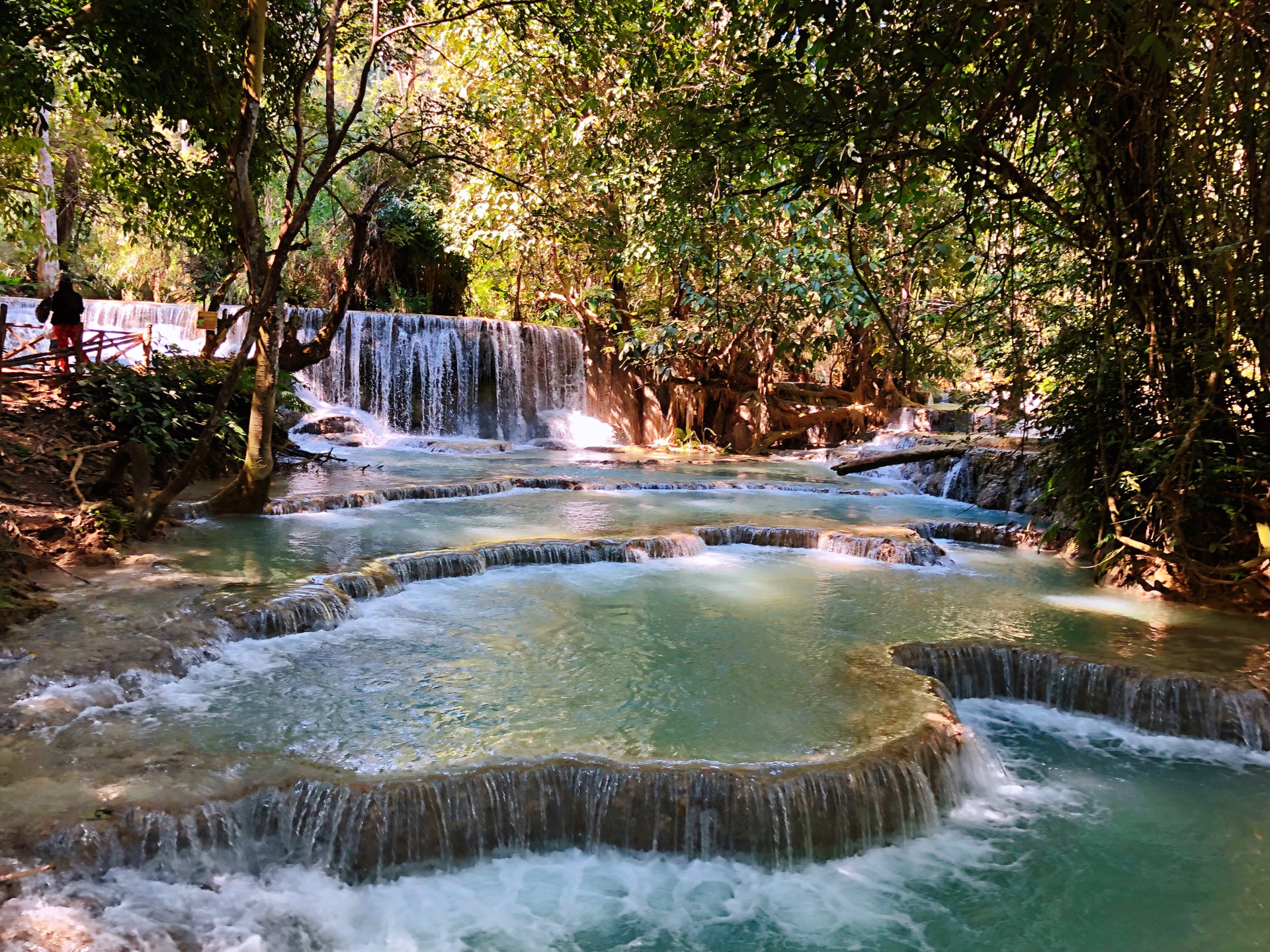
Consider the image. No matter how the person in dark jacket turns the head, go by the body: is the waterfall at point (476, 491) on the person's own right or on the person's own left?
on the person's own right

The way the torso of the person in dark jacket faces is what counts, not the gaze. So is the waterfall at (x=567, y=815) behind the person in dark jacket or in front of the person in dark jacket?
behind

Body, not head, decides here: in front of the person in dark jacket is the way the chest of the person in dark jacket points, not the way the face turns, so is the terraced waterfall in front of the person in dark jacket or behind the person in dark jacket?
behind

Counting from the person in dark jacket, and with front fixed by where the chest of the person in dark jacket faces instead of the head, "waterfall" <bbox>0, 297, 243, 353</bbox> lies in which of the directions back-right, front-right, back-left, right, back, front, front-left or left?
front

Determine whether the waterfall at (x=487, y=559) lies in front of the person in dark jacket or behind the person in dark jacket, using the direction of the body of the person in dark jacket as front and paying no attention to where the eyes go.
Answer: behind

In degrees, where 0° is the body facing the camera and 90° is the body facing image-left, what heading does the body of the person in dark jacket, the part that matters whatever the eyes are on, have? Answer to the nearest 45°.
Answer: approximately 180°

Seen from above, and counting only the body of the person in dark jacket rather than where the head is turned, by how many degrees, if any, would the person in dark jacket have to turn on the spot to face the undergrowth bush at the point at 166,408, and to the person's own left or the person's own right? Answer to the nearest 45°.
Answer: approximately 135° to the person's own right

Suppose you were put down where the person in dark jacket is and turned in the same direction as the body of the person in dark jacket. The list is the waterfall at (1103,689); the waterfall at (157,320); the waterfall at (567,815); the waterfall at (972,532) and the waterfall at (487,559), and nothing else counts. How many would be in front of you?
1

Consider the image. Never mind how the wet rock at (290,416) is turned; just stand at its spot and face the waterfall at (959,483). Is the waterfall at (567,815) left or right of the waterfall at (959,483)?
right

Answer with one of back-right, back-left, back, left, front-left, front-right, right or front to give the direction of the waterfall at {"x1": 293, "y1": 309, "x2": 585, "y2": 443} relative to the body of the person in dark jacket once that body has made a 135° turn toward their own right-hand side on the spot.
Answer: left

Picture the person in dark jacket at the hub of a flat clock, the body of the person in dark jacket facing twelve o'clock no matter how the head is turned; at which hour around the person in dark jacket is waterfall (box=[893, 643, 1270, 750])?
The waterfall is roughly at 5 o'clock from the person in dark jacket.

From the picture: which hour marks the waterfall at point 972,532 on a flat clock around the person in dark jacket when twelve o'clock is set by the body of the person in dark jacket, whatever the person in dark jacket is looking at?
The waterfall is roughly at 4 o'clock from the person in dark jacket.

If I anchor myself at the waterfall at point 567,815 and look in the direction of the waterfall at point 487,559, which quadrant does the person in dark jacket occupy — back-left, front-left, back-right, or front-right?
front-left
